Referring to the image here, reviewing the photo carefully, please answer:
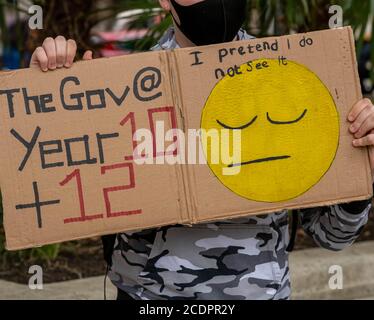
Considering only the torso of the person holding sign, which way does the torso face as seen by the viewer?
toward the camera
